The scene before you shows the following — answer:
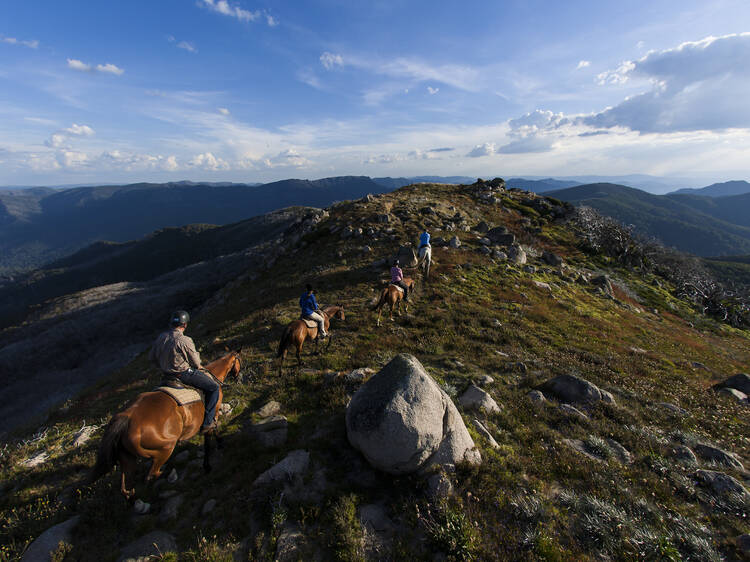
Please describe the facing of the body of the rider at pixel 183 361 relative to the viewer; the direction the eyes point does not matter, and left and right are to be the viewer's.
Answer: facing away from the viewer and to the right of the viewer

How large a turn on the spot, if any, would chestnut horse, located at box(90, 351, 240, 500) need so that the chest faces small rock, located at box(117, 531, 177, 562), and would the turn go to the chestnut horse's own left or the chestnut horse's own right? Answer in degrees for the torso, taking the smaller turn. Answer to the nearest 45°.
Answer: approximately 135° to the chestnut horse's own right

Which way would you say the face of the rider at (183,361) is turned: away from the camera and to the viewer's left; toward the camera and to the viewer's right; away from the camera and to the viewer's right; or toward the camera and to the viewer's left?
away from the camera and to the viewer's right

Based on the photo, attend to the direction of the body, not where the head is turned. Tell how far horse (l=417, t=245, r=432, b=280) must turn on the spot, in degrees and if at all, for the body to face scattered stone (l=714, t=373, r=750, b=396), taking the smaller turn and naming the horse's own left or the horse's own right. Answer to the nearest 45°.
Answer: approximately 135° to the horse's own right

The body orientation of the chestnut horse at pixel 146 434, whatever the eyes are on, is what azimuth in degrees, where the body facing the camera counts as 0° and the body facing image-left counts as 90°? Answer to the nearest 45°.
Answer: approximately 225°

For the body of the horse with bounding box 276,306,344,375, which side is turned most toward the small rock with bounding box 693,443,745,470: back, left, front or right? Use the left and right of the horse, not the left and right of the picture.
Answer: right

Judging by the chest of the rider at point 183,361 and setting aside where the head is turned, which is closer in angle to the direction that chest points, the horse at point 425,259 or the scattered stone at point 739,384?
the horse

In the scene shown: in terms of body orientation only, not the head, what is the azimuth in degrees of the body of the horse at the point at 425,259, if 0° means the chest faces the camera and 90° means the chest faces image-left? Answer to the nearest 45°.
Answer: approximately 180°

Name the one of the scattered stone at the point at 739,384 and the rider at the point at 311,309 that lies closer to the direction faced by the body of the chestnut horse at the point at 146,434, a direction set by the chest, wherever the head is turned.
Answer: the rider

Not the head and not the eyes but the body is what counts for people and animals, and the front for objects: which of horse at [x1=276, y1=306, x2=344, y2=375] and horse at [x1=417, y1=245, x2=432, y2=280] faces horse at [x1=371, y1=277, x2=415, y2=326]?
horse at [x1=276, y1=306, x2=344, y2=375]
